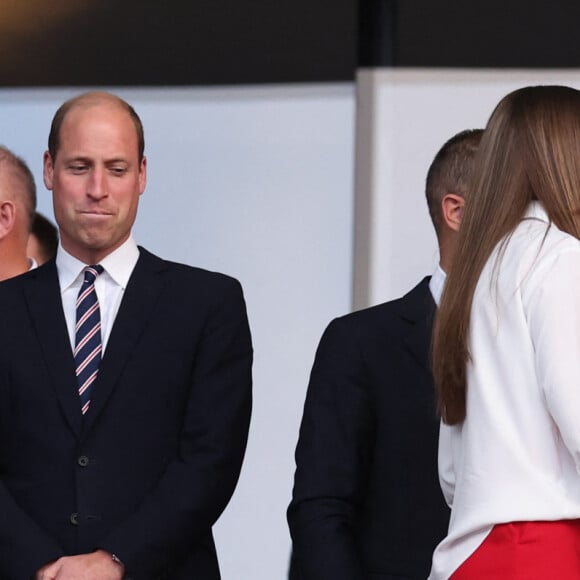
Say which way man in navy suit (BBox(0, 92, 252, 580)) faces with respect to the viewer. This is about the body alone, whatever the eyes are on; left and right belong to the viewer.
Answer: facing the viewer

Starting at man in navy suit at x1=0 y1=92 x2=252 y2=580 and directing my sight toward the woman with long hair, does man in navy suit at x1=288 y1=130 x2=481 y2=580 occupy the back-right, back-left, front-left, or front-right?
front-left

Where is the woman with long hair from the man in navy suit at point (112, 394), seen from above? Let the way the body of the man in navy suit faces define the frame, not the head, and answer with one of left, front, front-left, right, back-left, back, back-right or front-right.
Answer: front-left

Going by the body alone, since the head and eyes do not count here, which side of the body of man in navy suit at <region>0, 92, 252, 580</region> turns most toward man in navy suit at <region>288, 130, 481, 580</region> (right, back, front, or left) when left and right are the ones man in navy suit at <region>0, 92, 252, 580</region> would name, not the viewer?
left

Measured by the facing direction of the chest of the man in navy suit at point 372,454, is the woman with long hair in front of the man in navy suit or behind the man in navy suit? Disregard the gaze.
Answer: in front

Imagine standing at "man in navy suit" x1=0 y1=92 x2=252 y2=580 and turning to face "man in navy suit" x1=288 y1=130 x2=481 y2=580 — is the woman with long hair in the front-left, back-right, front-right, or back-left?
front-right

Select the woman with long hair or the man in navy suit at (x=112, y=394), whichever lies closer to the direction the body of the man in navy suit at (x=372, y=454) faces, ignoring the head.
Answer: the woman with long hair

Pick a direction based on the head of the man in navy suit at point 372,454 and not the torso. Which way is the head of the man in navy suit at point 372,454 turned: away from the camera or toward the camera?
away from the camera
